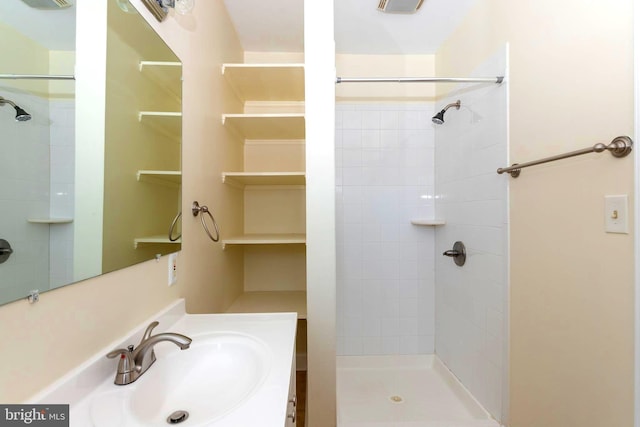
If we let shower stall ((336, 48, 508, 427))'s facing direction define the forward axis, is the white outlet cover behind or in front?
in front

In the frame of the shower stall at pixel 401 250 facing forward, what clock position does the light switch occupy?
The light switch is roughly at 11 o'clock from the shower stall.

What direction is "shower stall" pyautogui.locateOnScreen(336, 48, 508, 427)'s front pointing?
toward the camera

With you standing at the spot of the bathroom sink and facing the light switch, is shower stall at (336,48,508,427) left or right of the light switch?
left

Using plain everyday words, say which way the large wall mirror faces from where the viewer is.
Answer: facing the viewer and to the right of the viewer

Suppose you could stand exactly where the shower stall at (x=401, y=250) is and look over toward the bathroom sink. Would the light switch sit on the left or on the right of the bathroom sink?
left

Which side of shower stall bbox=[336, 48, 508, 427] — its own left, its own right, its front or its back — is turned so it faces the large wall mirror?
front

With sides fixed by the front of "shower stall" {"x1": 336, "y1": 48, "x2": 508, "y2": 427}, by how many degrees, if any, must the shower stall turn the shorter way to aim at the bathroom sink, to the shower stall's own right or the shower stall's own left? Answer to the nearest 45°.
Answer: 0° — it already faces it

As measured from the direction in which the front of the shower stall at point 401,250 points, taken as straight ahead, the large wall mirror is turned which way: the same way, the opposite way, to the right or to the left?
to the left

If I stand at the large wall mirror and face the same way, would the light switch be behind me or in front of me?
in front
